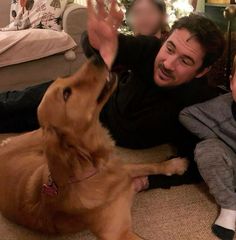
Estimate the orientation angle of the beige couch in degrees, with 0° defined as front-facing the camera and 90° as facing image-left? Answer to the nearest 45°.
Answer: approximately 315°
